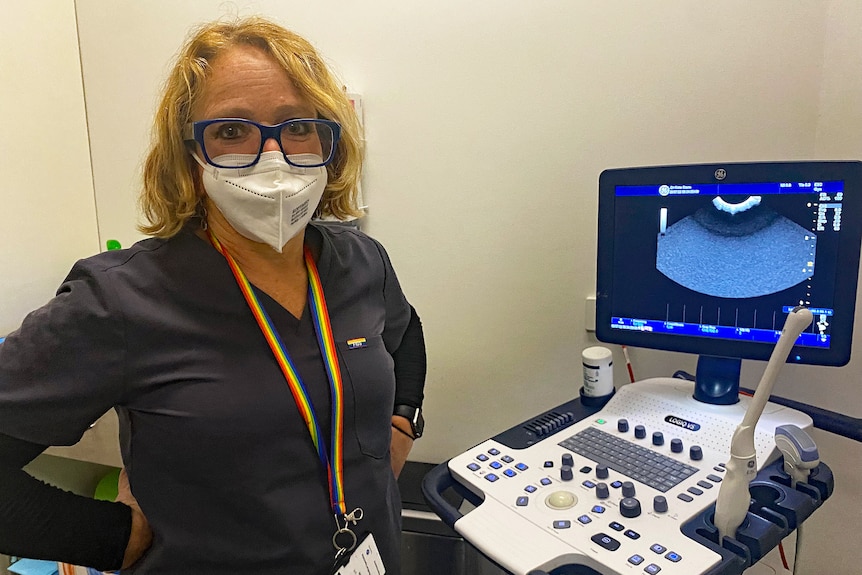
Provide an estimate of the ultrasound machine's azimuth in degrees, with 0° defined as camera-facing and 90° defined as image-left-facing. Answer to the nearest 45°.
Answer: approximately 45°

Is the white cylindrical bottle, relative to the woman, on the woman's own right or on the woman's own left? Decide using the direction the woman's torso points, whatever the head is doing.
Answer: on the woman's own left

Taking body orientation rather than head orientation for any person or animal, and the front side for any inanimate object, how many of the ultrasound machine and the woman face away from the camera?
0

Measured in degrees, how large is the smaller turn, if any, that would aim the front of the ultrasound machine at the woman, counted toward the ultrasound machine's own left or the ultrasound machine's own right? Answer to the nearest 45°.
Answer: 0° — it already faces them

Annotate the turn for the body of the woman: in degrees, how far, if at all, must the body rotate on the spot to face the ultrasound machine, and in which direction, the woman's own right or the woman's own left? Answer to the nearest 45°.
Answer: approximately 45° to the woman's own left
